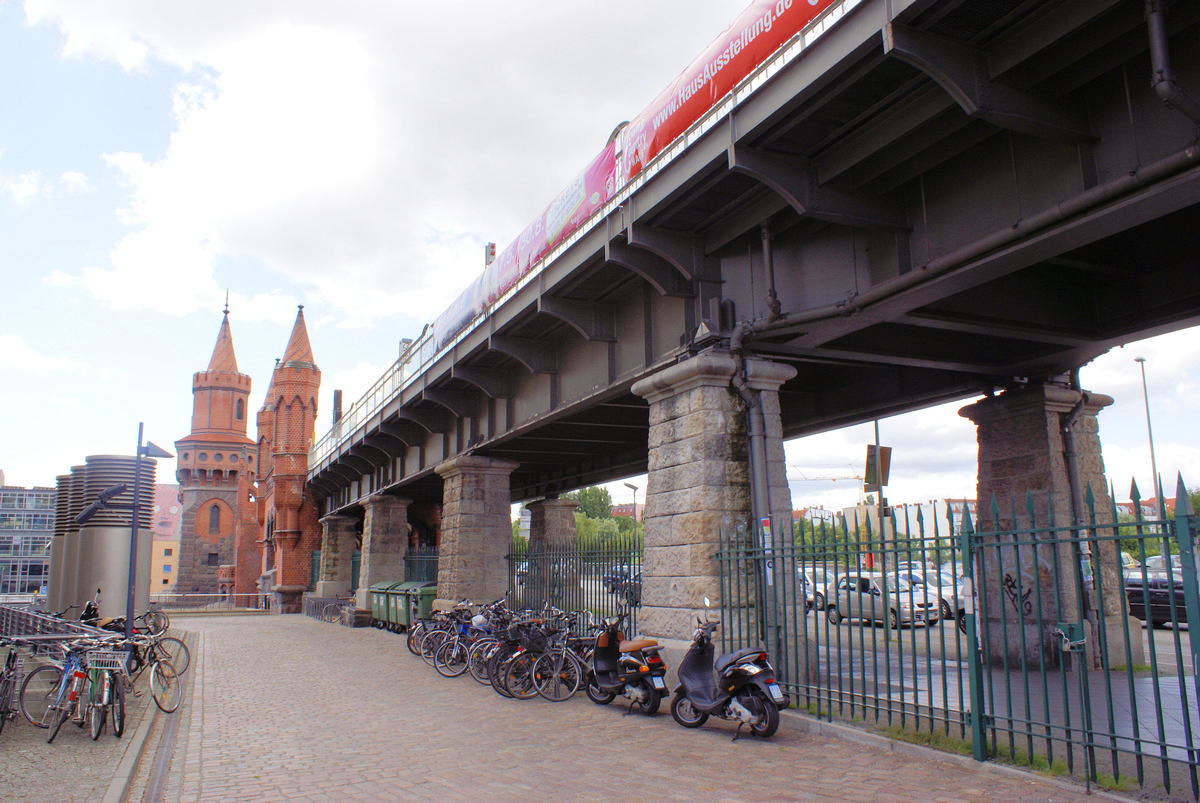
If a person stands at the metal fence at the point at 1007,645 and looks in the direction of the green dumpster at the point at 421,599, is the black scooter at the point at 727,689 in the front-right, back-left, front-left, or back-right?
front-left

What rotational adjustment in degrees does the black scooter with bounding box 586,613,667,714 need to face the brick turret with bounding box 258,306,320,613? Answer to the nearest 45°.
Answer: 0° — it already faces it

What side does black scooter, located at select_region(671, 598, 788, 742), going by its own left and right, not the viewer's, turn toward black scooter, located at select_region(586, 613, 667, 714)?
front

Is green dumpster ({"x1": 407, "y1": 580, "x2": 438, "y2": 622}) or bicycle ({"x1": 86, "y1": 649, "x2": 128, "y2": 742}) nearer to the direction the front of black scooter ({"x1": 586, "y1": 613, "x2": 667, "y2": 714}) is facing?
the green dumpster

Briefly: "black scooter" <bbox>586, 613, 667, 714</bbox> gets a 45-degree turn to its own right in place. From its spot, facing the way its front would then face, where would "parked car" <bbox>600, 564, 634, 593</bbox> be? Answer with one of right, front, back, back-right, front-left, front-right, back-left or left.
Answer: front

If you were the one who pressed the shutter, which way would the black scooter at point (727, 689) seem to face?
facing away from the viewer and to the left of the viewer

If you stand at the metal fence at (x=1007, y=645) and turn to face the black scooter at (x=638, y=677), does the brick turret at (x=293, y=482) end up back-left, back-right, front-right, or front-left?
front-right

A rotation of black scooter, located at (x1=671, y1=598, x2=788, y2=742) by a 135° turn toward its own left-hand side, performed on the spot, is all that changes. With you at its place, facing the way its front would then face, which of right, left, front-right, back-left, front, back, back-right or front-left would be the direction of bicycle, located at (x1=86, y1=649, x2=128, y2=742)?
right

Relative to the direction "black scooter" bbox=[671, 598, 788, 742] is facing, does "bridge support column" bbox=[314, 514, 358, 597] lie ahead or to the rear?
ahead

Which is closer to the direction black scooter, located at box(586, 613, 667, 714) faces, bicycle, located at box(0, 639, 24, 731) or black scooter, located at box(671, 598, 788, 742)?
the bicycle

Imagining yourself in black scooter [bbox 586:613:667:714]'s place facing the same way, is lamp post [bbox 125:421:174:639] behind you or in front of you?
in front

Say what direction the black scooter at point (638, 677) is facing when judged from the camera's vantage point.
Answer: facing away from the viewer and to the left of the viewer

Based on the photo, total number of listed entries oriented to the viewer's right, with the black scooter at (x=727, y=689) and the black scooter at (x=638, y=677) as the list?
0
